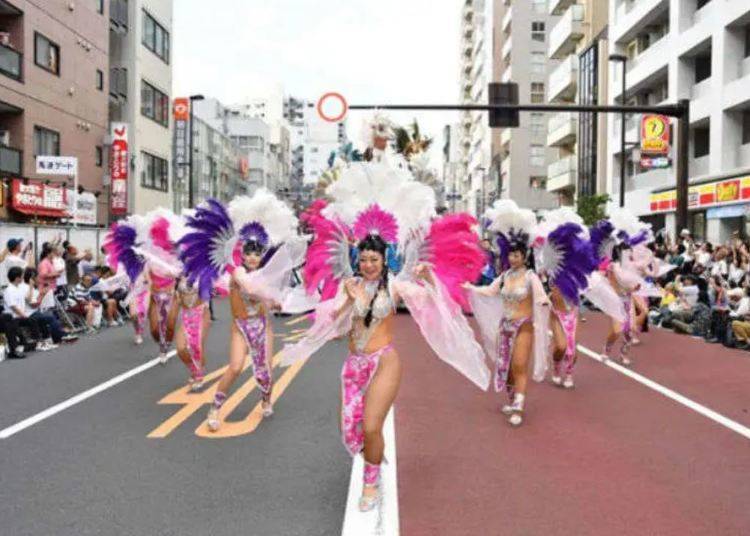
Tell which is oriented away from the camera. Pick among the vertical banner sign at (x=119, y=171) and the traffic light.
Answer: the traffic light

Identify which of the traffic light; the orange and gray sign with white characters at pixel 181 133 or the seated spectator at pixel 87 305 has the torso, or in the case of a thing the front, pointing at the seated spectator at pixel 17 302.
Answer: the orange and gray sign with white characters

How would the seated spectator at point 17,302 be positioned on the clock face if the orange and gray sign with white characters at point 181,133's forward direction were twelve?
The seated spectator is roughly at 12 o'clock from the orange and gray sign with white characters.

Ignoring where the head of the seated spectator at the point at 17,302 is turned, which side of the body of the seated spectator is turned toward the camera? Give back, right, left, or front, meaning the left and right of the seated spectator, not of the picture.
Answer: right

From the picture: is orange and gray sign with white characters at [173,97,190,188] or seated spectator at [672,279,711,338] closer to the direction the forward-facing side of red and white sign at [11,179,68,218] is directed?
the seated spectator

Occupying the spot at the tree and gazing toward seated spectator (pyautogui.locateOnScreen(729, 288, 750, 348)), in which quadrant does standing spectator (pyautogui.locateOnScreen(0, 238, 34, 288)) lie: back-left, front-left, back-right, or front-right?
front-right

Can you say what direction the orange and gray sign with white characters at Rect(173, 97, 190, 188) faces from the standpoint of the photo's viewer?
facing the viewer

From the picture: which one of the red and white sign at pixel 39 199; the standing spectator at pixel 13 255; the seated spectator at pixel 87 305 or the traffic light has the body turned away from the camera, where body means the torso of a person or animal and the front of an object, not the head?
the traffic light

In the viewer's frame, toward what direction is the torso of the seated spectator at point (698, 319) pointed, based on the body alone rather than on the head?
to the viewer's left

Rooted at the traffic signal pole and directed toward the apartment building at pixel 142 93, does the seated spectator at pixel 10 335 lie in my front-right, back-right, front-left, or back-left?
front-left

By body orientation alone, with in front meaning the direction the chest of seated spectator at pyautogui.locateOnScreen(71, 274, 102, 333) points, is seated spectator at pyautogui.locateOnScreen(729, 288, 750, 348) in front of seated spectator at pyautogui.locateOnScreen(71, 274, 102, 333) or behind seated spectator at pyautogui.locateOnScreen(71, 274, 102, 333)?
in front

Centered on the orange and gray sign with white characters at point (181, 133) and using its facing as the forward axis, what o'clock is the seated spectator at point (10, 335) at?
The seated spectator is roughly at 12 o'clock from the orange and gray sign with white characters.

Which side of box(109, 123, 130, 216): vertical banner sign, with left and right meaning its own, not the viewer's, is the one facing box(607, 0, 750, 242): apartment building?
left

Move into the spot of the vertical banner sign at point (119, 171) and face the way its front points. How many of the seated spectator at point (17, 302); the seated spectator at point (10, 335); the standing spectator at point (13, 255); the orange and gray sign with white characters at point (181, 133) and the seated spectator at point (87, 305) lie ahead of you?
4

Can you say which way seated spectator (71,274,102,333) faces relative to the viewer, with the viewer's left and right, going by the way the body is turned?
facing to the right of the viewer

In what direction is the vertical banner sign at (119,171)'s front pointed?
toward the camera

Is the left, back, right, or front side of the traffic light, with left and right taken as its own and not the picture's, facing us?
back
